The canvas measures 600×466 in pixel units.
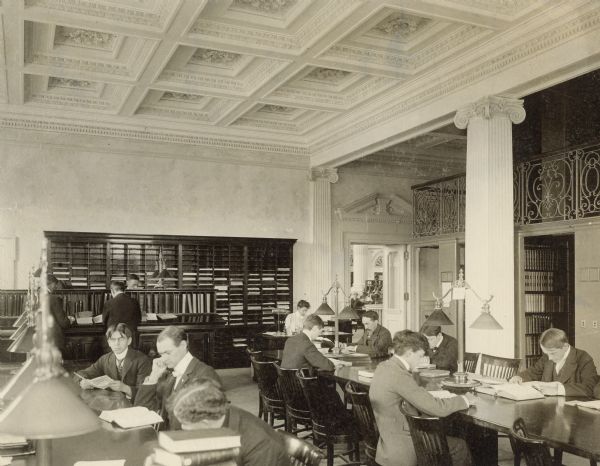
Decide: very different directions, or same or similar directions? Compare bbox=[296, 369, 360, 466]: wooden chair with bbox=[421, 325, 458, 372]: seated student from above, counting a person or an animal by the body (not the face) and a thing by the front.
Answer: very different directions

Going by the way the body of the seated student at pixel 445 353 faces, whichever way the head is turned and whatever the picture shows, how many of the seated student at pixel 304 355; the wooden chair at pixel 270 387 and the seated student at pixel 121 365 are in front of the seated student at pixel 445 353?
3

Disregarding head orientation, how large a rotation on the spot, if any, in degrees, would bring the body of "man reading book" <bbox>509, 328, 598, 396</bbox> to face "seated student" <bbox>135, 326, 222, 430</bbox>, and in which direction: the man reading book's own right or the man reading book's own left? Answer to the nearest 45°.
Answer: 0° — they already face them

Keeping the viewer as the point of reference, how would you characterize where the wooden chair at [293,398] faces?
facing away from the viewer and to the right of the viewer

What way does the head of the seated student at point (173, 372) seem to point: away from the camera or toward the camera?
toward the camera

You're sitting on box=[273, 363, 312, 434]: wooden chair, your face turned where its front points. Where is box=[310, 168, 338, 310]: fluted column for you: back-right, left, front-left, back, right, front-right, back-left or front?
front-left

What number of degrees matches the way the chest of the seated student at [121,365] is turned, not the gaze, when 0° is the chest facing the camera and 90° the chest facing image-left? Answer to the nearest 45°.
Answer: approximately 45°

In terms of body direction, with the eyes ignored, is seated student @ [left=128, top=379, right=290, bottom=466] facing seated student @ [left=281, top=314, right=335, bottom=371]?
no

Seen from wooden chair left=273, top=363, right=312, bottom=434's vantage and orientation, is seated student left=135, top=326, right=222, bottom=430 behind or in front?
behind

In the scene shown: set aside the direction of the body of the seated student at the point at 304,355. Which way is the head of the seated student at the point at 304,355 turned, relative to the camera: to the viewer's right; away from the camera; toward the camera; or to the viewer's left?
to the viewer's right

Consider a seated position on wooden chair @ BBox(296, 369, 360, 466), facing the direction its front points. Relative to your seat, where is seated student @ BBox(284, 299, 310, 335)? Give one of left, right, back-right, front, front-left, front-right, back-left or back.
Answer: front-left

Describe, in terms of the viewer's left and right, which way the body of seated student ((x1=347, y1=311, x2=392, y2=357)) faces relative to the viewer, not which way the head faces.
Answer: facing the viewer and to the left of the viewer

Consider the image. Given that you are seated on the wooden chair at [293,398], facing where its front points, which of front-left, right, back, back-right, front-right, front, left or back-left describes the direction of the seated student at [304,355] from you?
front-left

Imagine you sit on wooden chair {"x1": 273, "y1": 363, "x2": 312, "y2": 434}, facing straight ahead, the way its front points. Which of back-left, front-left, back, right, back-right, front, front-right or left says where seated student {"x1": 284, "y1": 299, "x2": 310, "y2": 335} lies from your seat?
front-left

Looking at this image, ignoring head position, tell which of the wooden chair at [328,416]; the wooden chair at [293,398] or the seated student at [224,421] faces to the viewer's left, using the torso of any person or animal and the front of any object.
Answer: the seated student

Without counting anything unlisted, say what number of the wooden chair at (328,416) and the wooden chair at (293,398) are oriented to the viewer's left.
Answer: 0

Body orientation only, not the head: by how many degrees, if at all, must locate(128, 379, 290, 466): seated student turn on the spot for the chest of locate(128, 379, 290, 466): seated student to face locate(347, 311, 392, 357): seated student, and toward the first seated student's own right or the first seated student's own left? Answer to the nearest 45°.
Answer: approximately 90° to the first seated student's own right

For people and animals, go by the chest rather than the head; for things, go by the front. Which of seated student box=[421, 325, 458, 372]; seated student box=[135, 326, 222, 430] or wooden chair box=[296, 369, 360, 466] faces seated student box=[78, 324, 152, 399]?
seated student box=[421, 325, 458, 372]

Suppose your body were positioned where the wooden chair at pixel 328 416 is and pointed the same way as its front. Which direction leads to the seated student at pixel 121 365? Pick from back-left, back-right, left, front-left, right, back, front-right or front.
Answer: back-left
